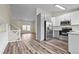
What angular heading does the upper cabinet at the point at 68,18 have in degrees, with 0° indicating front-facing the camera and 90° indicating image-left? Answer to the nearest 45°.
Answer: approximately 45°
